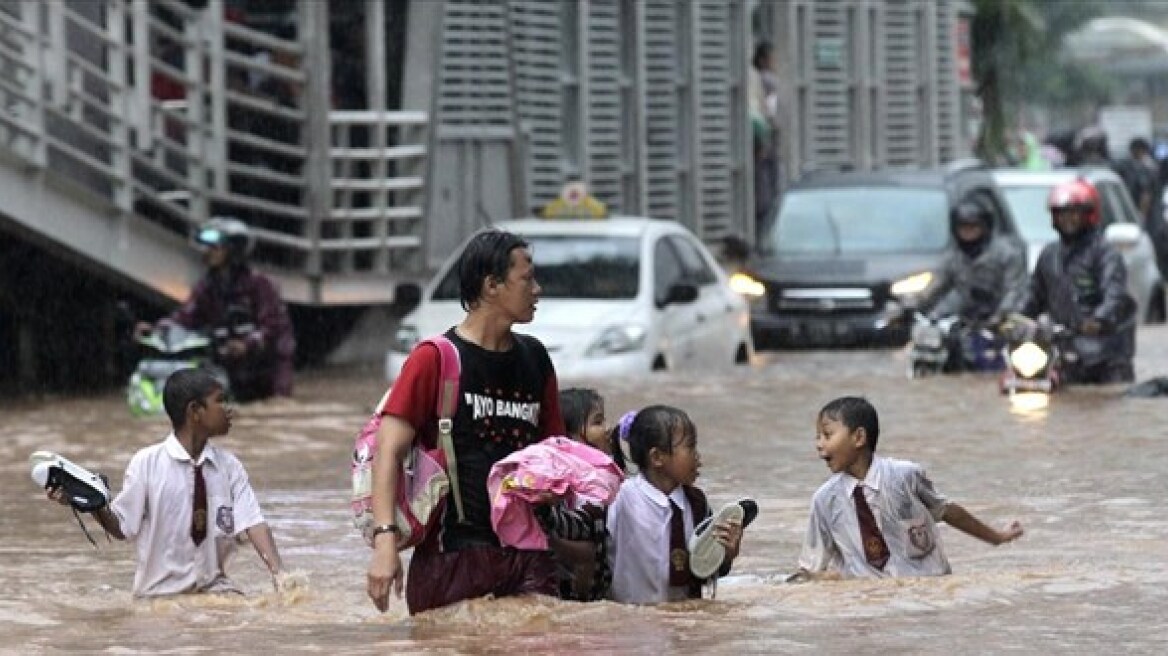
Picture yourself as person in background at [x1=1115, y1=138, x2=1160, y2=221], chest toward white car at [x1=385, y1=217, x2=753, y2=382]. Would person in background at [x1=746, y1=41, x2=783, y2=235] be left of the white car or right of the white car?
right

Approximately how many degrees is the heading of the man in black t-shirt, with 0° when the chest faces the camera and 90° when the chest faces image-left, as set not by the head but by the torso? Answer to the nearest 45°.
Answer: approximately 315°

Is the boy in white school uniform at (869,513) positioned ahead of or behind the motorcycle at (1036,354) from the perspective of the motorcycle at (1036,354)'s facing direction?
ahead

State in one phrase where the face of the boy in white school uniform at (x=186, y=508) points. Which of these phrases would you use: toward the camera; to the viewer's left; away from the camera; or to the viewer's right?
to the viewer's right

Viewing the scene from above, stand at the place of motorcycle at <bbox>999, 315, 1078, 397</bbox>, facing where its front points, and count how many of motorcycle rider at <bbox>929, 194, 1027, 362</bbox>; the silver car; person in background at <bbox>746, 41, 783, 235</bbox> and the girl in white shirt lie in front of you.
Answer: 1

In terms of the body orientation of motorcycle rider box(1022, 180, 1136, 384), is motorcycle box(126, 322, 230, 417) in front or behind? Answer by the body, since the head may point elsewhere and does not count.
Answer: in front

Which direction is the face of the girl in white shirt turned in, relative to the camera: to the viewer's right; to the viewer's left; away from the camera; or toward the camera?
to the viewer's right

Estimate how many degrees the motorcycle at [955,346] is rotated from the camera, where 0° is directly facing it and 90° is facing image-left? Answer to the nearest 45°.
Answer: approximately 45°

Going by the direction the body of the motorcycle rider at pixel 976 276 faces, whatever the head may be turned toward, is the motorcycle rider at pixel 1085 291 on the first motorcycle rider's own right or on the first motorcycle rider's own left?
on the first motorcycle rider's own left

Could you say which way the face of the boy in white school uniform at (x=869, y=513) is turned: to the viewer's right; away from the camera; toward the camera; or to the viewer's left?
to the viewer's left
